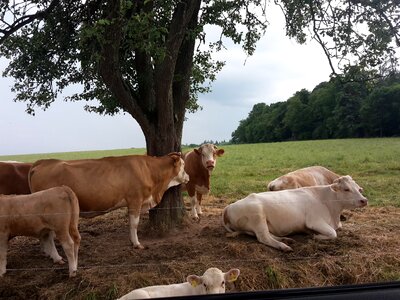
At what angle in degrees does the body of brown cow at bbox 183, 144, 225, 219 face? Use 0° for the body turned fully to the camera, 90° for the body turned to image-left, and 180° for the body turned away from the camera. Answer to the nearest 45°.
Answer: approximately 315°

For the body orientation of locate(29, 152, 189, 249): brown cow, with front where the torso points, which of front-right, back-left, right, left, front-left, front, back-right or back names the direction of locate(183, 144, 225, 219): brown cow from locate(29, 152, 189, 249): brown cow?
front-left

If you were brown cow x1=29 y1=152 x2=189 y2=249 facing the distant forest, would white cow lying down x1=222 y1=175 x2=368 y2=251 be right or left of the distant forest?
right

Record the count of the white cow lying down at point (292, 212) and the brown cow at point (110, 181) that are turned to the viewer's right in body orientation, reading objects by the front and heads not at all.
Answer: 2

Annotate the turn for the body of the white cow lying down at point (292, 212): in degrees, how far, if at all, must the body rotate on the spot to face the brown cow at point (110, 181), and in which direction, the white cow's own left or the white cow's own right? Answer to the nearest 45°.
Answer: approximately 180°

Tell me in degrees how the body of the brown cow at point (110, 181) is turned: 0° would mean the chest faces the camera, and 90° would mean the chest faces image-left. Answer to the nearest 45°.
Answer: approximately 270°

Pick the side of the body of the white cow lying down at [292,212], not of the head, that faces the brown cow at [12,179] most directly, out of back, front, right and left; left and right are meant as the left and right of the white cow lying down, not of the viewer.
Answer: back

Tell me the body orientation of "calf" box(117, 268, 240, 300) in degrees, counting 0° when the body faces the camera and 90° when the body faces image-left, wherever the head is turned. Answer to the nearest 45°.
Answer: approximately 315°

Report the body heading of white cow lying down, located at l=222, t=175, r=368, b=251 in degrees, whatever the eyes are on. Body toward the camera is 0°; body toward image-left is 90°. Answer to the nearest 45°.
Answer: approximately 270°

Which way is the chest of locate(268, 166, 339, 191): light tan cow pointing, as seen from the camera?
to the viewer's left

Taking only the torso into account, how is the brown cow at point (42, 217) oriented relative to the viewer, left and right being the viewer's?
facing to the left of the viewer
